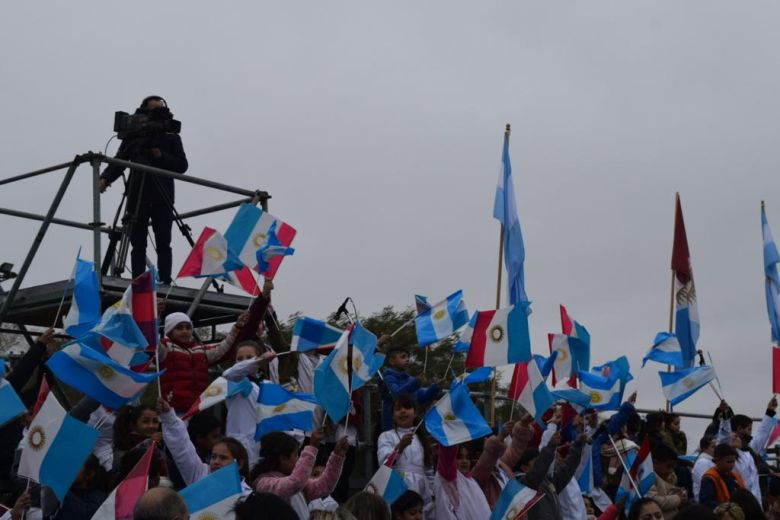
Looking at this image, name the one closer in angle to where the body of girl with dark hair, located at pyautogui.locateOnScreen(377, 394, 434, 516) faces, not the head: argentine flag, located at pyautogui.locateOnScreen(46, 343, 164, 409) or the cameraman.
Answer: the argentine flag

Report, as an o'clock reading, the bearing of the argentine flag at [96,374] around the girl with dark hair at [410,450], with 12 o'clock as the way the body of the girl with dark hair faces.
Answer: The argentine flag is roughly at 2 o'clock from the girl with dark hair.

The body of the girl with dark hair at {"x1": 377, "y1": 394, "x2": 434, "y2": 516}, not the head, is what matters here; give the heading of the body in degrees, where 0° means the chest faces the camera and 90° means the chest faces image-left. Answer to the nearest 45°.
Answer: approximately 0°

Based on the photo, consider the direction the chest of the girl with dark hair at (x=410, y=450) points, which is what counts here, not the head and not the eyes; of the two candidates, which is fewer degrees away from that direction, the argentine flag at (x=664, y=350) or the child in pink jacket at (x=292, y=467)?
the child in pink jacket
